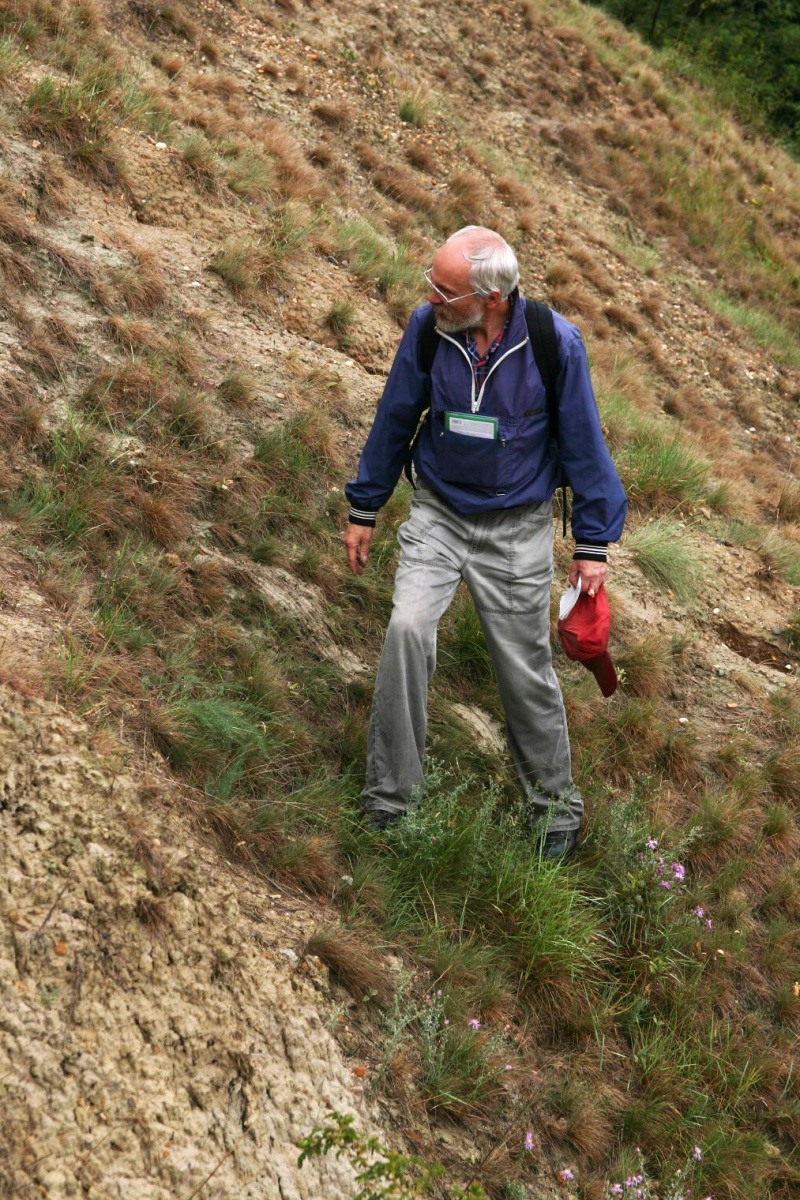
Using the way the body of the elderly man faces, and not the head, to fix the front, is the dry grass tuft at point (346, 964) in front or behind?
in front

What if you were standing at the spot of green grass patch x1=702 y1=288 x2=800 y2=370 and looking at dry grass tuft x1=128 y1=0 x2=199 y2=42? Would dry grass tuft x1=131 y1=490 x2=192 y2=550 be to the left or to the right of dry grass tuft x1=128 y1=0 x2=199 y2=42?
left

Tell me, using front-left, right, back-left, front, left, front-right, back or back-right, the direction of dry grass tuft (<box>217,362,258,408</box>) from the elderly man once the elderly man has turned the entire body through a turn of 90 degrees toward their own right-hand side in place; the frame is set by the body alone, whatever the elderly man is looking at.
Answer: front-right

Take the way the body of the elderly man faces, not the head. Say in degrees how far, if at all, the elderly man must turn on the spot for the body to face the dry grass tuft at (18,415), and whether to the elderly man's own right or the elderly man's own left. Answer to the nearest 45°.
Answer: approximately 90° to the elderly man's own right

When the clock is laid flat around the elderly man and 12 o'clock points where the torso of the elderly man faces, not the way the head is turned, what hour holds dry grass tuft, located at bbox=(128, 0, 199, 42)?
The dry grass tuft is roughly at 5 o'clock from the elderly man.

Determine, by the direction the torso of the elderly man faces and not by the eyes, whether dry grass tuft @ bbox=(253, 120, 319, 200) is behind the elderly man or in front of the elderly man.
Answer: behind

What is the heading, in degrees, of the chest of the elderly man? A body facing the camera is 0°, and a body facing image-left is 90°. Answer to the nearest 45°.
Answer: approximately 0°

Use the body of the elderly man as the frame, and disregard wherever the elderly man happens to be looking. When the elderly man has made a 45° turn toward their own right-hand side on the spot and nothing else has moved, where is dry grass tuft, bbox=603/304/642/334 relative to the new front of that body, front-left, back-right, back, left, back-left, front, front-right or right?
back-right

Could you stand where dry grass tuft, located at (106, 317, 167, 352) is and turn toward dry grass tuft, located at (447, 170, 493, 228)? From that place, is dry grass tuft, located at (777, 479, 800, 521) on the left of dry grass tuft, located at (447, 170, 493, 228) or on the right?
right

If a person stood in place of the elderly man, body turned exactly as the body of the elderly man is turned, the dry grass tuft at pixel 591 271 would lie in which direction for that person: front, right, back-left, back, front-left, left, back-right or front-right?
back

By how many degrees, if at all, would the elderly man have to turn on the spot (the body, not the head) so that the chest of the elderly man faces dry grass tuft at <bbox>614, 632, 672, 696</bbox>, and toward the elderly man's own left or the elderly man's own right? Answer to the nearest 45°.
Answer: approximately 135° to the elderly man's own left

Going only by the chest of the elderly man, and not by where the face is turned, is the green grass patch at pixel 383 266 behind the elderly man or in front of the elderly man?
behind

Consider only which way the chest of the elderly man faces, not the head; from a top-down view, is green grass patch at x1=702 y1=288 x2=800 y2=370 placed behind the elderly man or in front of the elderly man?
behind
